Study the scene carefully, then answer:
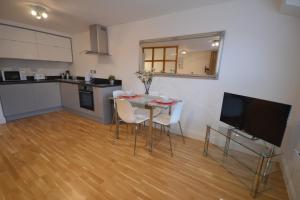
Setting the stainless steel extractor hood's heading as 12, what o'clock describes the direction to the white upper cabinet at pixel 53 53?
The white upper cabinet is roughly at 3 o'clock from the stainless steel extractor hood.

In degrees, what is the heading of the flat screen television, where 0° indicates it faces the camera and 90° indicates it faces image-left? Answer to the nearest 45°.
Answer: approximately 45°

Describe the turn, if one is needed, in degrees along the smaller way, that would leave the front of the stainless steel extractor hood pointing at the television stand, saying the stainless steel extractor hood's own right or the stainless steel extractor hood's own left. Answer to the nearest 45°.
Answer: approximately 90° to the stainless steel extractor hood's own left

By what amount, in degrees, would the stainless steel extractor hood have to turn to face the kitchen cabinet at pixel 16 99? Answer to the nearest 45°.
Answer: approximately 45° to its right

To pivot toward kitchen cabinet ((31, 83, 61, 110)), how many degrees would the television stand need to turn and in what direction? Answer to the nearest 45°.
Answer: approximately 45° to its right

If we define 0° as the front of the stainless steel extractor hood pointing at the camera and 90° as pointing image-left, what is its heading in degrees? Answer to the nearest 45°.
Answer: approximately 45°

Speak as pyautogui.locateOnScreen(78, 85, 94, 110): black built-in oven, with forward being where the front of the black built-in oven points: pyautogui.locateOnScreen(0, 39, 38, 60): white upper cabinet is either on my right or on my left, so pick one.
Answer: on my right

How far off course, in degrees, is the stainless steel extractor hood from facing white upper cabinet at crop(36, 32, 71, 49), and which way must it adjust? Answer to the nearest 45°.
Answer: approximately 90° to its right

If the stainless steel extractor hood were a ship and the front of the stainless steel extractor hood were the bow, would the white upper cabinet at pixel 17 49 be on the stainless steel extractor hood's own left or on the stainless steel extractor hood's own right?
on the stainless steel extractor hood's own right

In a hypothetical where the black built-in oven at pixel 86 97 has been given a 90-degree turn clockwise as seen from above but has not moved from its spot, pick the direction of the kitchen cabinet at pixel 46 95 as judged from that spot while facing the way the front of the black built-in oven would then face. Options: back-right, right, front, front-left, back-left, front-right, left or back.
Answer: front

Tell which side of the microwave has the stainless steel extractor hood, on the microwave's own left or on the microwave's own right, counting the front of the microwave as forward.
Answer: on the microwave's own left
